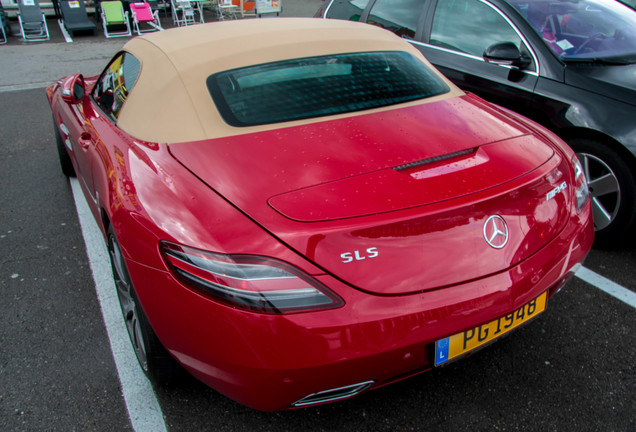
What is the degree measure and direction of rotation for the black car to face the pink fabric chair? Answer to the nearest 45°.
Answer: approximately 180°

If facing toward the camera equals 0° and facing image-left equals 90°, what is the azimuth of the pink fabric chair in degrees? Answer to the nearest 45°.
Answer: approximately 315°

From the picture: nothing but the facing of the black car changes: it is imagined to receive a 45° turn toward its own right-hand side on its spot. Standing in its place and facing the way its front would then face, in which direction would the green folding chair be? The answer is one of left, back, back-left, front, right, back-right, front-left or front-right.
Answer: back-right

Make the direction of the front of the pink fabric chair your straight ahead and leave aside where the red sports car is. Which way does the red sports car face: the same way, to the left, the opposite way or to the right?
the opposite way

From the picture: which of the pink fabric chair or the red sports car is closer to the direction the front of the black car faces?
the red sports car

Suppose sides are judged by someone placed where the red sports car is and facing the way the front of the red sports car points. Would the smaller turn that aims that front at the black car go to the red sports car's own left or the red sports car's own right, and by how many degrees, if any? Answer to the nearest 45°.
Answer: approximately 90° to the red sports car's own right

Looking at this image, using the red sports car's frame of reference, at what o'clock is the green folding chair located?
The green folding chair is roughly at 1 o'clock from the red sports car.

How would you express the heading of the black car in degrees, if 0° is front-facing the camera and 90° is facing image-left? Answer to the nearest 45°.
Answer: approximately 315°

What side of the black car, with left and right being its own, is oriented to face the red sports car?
right

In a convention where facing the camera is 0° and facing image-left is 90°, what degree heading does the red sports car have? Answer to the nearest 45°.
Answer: approximately 135°

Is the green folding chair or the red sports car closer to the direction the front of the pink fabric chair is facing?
the red sports car
